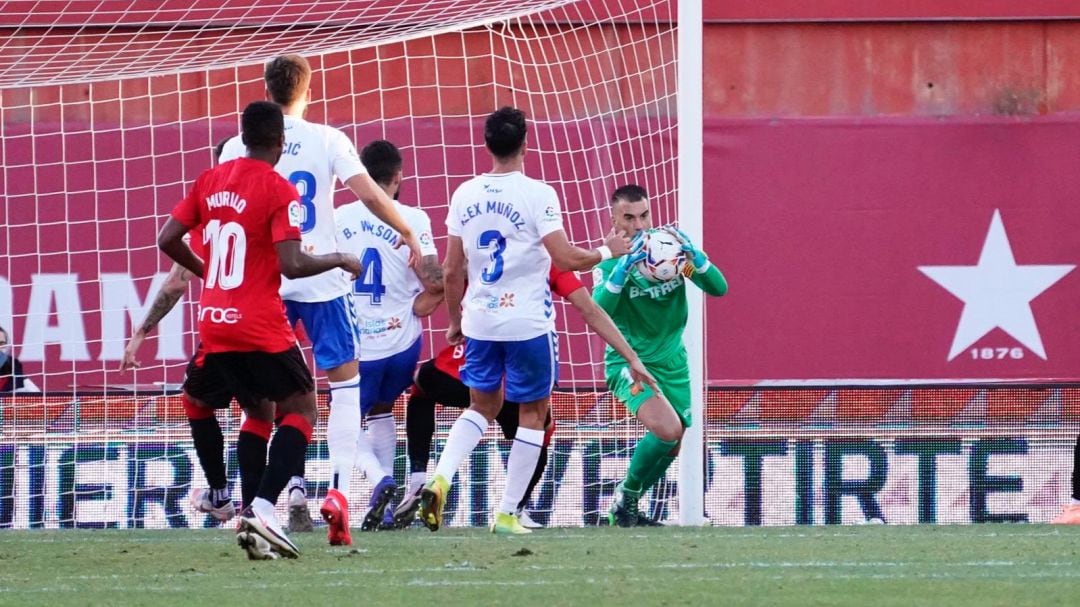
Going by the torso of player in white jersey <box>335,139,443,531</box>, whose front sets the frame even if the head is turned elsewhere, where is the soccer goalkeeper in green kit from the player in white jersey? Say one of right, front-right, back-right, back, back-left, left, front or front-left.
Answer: front-right

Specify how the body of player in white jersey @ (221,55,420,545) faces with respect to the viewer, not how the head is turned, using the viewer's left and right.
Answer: facing away from the viewer and to the right of the viewer

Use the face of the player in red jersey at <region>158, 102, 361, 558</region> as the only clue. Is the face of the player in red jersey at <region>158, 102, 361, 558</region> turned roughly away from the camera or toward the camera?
away from the camera

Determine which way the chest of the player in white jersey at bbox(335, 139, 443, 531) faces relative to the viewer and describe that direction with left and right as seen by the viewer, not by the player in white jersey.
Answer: facing away from the viewer and to the right of the viewer

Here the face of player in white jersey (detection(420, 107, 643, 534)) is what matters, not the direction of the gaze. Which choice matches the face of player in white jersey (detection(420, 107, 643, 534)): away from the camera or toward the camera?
away from the camera
